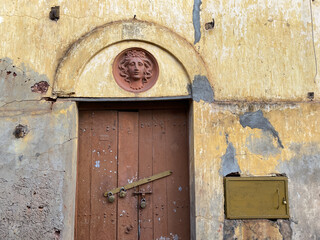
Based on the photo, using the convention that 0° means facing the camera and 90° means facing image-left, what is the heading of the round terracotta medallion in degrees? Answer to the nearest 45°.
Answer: approximately 0°

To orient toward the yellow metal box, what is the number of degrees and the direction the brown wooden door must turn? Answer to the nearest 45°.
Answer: approximately 90° to its left

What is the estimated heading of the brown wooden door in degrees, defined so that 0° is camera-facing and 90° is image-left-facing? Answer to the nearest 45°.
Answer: approximately 0°

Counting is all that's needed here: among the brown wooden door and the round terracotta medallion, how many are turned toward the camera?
2
